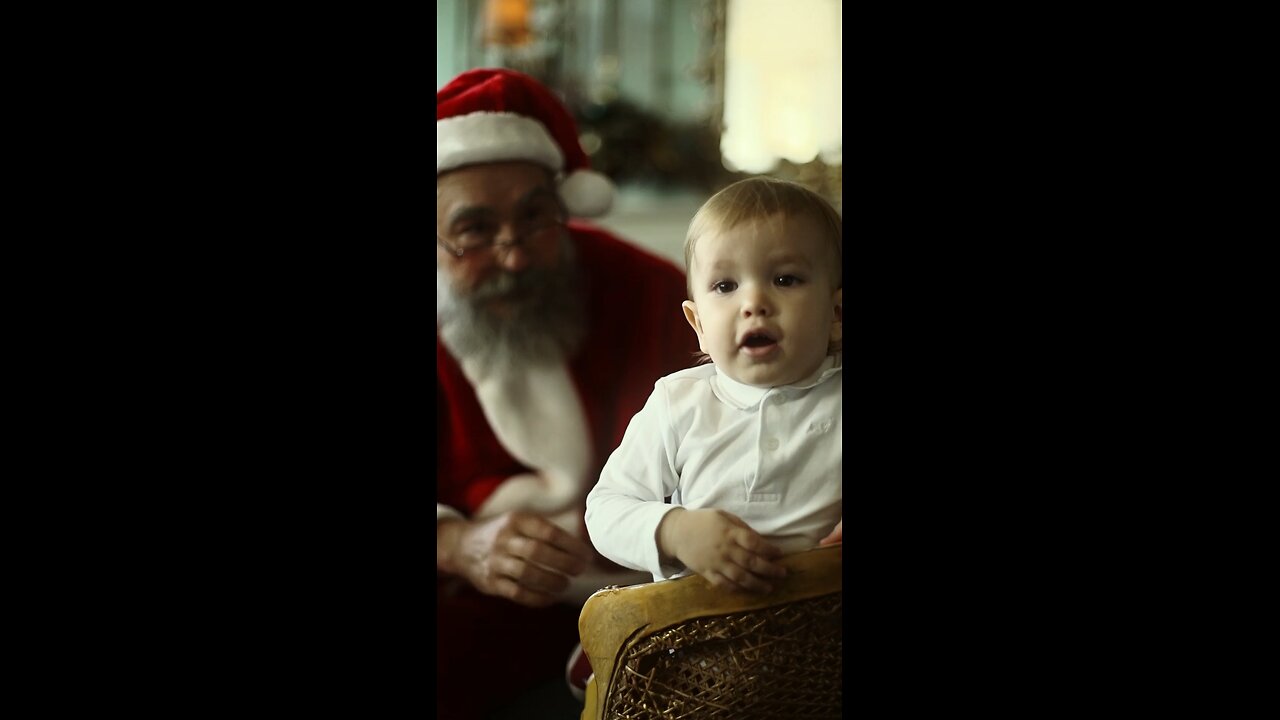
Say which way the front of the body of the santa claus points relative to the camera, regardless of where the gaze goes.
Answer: toward the camera
